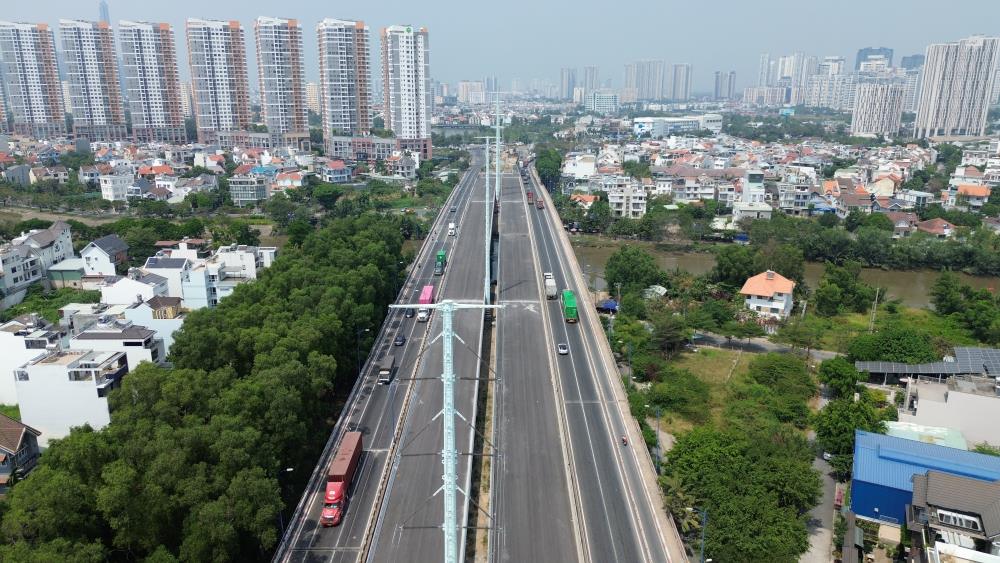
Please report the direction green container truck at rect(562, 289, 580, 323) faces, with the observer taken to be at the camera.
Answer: facing away from the viewer

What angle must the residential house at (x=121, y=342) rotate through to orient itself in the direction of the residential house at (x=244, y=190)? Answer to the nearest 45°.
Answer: approximately 90° to its left

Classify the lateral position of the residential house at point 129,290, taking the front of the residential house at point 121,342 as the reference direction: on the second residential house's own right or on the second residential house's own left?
on the second residential house's own left

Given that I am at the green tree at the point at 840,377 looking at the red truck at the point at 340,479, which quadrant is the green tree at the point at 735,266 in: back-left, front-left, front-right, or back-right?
back-right
